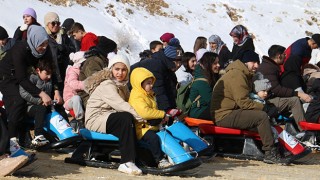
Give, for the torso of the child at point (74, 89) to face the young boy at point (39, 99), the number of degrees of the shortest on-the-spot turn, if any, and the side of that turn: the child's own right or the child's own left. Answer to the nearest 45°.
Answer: approximately 135° to the child's own right

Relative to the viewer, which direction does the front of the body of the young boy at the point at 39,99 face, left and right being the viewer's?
facing the viewer and to the right of the viewer

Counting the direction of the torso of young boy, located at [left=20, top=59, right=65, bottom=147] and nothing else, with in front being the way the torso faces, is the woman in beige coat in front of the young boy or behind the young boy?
in front

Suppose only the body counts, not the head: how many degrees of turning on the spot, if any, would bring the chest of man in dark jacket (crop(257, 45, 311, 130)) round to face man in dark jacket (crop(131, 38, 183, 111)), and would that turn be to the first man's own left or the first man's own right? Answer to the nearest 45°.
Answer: approximately 135° to the first man's own right

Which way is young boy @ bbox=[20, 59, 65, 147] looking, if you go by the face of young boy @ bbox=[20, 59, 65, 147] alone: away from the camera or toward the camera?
toward the camera

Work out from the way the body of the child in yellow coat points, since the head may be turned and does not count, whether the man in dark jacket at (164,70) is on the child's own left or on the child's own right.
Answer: on the child's own left

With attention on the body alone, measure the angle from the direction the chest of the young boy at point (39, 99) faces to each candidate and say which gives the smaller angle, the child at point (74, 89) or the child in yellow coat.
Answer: the child in yellow coat

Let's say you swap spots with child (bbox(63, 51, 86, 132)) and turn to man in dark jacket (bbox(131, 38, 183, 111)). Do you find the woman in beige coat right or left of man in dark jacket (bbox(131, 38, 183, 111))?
right

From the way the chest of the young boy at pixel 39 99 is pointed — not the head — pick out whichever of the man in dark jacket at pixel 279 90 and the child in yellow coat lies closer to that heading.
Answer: the child in yellow coat
